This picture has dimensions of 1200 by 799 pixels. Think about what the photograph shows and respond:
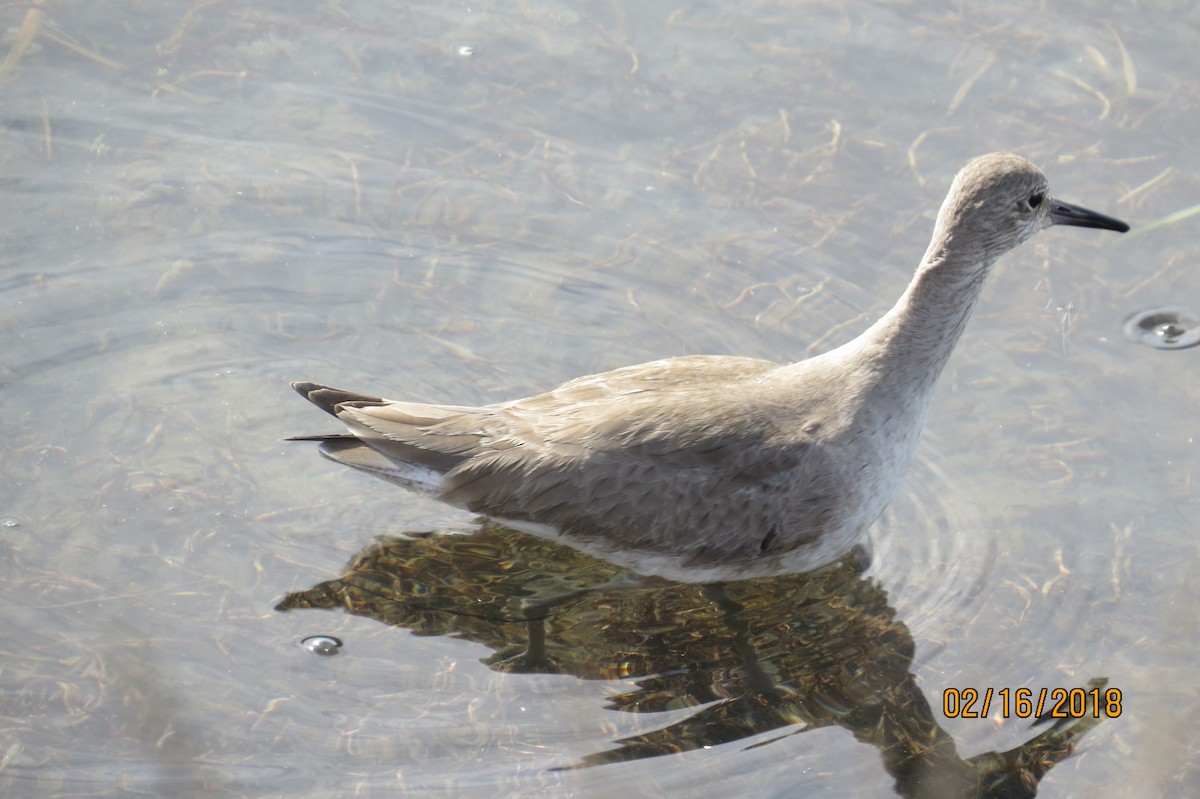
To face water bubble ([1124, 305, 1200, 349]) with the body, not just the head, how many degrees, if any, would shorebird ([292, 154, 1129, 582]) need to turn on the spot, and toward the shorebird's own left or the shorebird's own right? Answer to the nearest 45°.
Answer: approximately 45° to the shorebird's own left

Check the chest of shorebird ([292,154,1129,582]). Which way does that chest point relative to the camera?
to the viewer's right

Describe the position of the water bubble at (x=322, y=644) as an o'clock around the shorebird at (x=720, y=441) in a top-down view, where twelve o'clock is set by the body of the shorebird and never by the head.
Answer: The water bubble is roughly at 5 o'clock from the shorebird.
